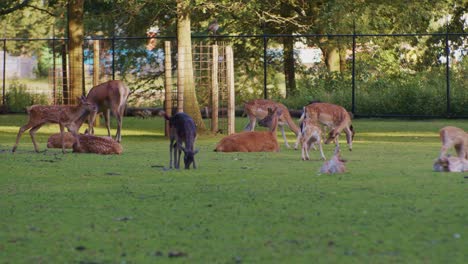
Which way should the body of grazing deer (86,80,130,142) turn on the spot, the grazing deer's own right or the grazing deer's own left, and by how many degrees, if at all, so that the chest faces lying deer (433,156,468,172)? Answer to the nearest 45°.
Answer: approximately 180°

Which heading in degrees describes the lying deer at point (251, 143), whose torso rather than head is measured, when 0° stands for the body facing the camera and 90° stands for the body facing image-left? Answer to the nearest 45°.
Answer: approximately 270°

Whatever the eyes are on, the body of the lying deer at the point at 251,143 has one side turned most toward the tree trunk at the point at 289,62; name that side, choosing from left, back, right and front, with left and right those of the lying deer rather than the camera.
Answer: left

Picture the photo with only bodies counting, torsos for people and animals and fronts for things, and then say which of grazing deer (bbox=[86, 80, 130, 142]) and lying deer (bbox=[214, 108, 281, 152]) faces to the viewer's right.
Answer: the lying deer

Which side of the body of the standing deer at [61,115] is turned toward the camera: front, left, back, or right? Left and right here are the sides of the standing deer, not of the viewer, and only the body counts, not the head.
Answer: right

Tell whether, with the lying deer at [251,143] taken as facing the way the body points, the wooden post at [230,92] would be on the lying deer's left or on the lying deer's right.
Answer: on the lying deer's left

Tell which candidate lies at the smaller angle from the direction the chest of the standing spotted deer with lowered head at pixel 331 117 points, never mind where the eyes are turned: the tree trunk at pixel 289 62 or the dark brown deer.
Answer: the dark brown deer

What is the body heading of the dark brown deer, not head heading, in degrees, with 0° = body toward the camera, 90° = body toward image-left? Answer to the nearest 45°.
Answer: approximately 315°

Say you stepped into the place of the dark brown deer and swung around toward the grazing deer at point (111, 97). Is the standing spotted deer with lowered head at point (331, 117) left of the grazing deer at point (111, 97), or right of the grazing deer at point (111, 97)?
right

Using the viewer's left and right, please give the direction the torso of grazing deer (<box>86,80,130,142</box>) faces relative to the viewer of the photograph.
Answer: facing away from the viewer and to the left of the viewer

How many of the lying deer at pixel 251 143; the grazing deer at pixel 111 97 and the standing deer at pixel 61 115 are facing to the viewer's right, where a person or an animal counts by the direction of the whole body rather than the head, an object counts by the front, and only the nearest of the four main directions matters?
2
